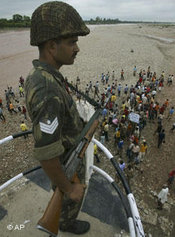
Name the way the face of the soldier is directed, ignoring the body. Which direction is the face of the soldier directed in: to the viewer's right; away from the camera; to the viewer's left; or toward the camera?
to the viewer's right

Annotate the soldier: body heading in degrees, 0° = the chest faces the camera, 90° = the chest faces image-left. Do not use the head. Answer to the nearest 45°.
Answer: approximately 270°

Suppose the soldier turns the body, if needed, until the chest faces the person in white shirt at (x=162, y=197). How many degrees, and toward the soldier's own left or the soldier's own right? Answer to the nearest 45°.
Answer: approximately 45° to the soldier's own left
